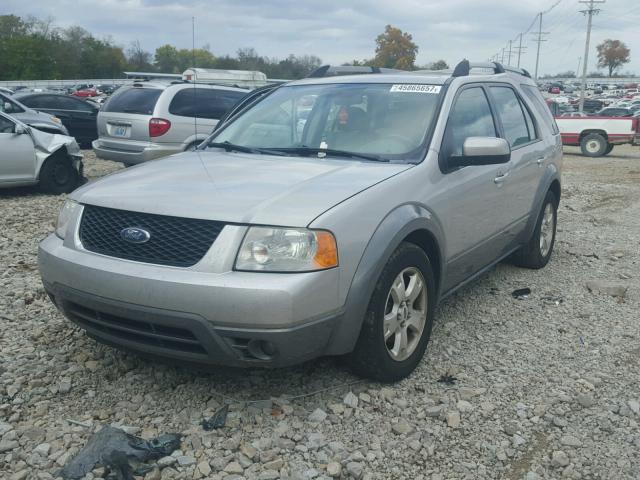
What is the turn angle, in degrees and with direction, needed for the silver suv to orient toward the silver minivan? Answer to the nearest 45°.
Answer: approximately 135° to its right

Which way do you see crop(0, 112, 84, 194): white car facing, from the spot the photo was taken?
facing to the right of the viewer

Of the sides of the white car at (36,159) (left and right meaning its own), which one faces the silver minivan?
front

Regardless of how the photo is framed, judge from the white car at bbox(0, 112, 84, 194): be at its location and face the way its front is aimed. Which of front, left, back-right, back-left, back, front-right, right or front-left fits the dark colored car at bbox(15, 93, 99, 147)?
left

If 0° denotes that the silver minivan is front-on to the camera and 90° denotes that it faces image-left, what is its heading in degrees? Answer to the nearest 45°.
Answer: approximately 225°

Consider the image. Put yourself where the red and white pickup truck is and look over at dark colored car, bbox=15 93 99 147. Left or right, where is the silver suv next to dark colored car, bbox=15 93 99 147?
left
